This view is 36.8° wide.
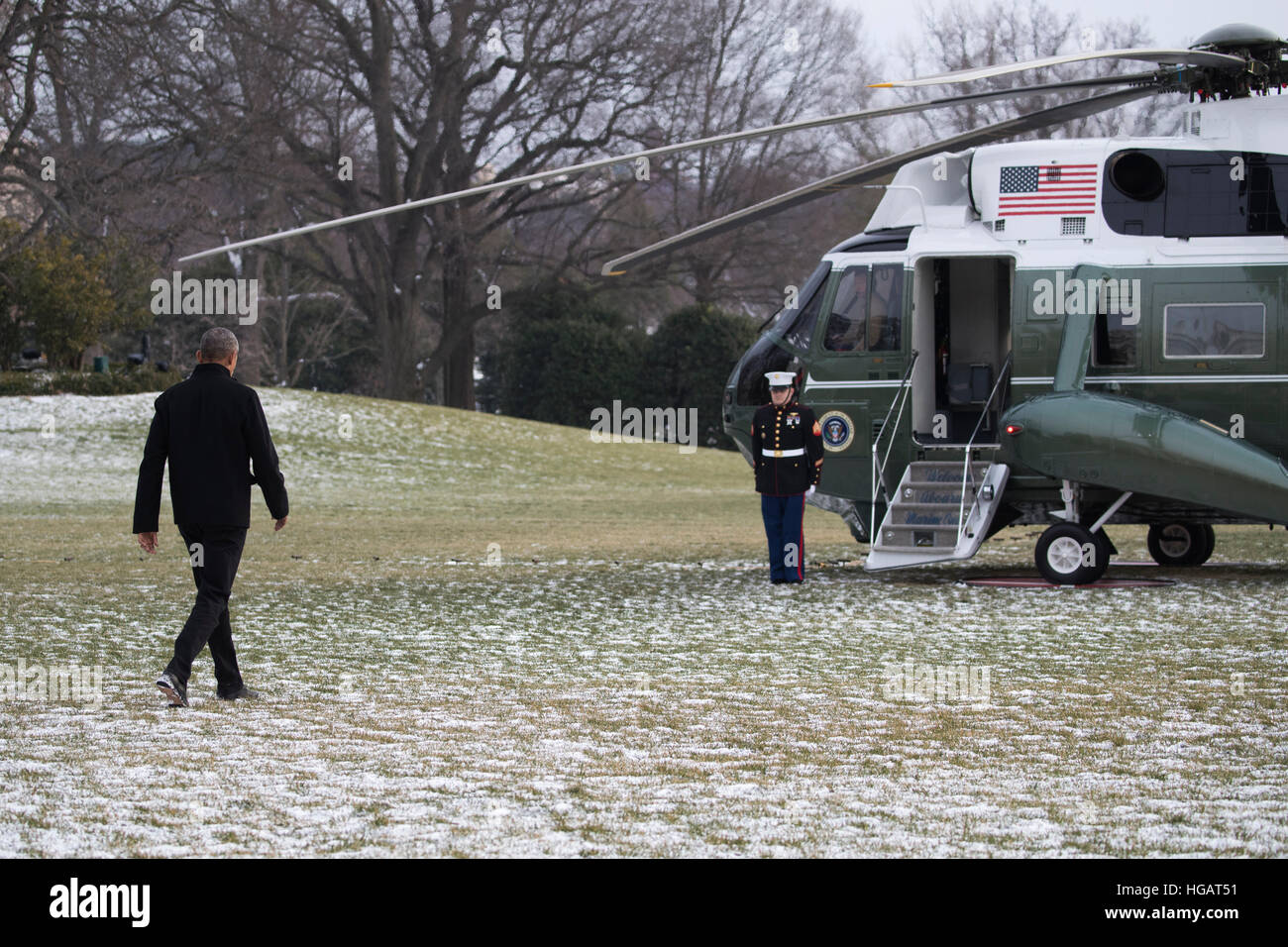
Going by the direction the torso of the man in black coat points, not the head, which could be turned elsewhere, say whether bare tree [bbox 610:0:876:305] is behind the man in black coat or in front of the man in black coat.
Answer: in front

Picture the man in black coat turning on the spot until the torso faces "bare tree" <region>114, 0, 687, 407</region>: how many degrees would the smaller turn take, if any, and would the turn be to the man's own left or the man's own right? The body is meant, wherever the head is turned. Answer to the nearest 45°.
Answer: approximately 45° to the man's own left

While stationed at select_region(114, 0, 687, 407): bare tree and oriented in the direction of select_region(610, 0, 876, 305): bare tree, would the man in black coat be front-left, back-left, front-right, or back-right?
back-right

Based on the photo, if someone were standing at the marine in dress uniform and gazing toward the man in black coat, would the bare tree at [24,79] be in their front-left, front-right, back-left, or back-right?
back-right

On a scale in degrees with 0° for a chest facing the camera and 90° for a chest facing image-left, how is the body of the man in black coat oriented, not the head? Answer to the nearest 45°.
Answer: approximately 225°

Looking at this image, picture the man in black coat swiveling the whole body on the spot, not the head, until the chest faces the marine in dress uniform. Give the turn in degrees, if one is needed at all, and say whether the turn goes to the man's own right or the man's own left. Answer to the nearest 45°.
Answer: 0° — they already face them

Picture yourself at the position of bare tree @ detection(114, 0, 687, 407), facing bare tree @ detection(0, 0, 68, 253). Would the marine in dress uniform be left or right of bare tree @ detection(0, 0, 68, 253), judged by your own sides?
left

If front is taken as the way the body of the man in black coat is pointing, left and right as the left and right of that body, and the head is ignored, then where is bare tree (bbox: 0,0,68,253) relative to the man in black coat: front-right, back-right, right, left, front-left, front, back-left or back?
front-left

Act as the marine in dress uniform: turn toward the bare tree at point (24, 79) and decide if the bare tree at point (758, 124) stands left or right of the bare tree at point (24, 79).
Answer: right
